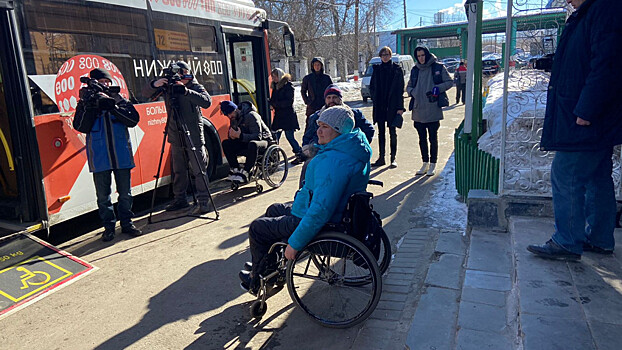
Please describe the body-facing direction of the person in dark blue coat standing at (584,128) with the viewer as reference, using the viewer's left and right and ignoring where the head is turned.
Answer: facing to the left of the viewer

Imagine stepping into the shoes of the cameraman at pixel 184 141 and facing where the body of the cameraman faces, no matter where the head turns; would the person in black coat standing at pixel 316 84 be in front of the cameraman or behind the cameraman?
behind

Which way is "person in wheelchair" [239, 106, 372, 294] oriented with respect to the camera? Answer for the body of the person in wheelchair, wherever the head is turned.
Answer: to the viewer's left

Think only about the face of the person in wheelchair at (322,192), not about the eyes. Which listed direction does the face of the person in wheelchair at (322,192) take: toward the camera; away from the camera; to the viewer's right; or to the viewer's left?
to the viewer's left

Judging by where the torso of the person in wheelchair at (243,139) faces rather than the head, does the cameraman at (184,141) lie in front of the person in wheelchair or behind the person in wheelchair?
in front

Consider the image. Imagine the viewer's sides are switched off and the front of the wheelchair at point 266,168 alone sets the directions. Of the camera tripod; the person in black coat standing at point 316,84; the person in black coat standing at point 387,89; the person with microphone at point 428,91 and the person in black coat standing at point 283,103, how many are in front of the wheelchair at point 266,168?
1

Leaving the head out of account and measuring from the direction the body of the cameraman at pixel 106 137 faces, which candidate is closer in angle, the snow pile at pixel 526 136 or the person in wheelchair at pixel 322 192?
the person in wheelchair

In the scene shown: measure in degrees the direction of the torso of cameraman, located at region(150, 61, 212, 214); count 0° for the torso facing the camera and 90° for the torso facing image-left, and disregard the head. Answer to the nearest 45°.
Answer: approximately 45°

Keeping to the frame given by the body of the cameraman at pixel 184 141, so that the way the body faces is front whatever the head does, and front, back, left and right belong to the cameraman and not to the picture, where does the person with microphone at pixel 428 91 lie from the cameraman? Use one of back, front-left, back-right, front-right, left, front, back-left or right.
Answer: back-left

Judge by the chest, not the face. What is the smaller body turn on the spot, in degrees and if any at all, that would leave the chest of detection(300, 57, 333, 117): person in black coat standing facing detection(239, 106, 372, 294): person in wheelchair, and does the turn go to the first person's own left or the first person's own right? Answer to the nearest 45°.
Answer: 0° — they already face them

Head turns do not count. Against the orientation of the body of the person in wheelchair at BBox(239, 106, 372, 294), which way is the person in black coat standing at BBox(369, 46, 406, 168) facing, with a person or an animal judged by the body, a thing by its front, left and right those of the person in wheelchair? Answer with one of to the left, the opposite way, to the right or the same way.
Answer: to the left

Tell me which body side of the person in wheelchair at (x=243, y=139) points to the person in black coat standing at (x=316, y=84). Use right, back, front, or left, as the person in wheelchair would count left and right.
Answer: back

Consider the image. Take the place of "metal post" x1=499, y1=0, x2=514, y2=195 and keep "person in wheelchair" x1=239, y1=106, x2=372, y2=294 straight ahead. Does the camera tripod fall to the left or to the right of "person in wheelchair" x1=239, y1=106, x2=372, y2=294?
right

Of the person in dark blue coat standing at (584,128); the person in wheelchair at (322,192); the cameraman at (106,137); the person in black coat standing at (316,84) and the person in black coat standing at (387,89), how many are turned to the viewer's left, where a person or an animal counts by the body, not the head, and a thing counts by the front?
2

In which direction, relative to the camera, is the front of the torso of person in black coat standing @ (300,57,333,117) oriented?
toward the camera

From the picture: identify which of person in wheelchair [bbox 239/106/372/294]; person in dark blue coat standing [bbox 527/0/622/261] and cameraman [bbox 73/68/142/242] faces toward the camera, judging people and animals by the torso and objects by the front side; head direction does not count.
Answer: the cameraman

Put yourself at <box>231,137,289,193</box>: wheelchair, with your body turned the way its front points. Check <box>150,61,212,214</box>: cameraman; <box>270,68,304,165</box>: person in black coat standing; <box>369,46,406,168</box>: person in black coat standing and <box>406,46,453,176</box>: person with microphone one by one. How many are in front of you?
1
